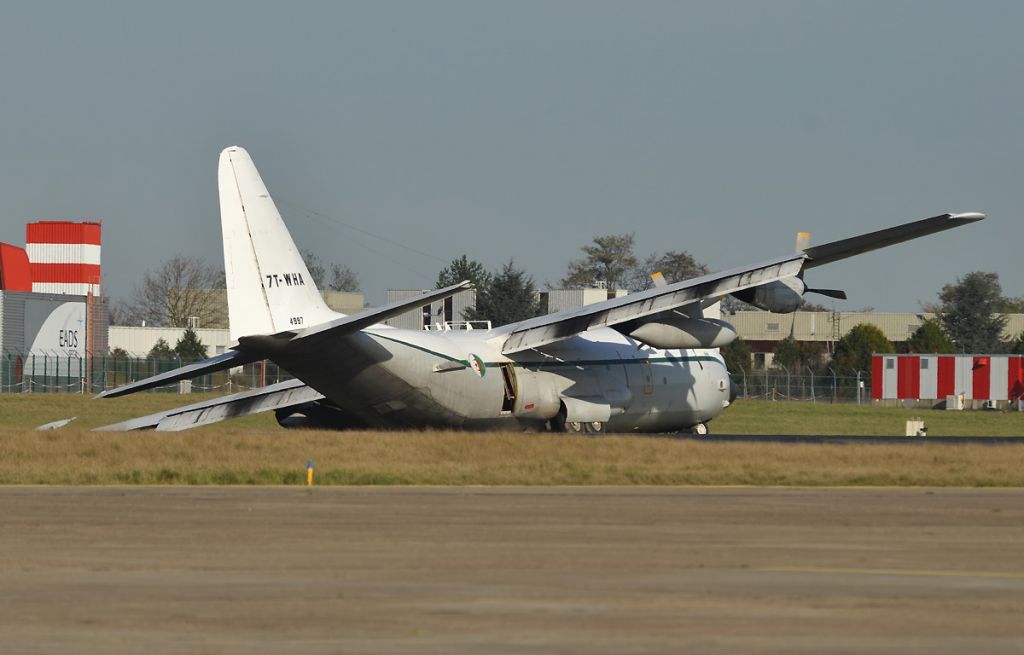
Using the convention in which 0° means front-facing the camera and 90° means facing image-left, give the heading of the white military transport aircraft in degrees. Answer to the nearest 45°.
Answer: approximately 225°
